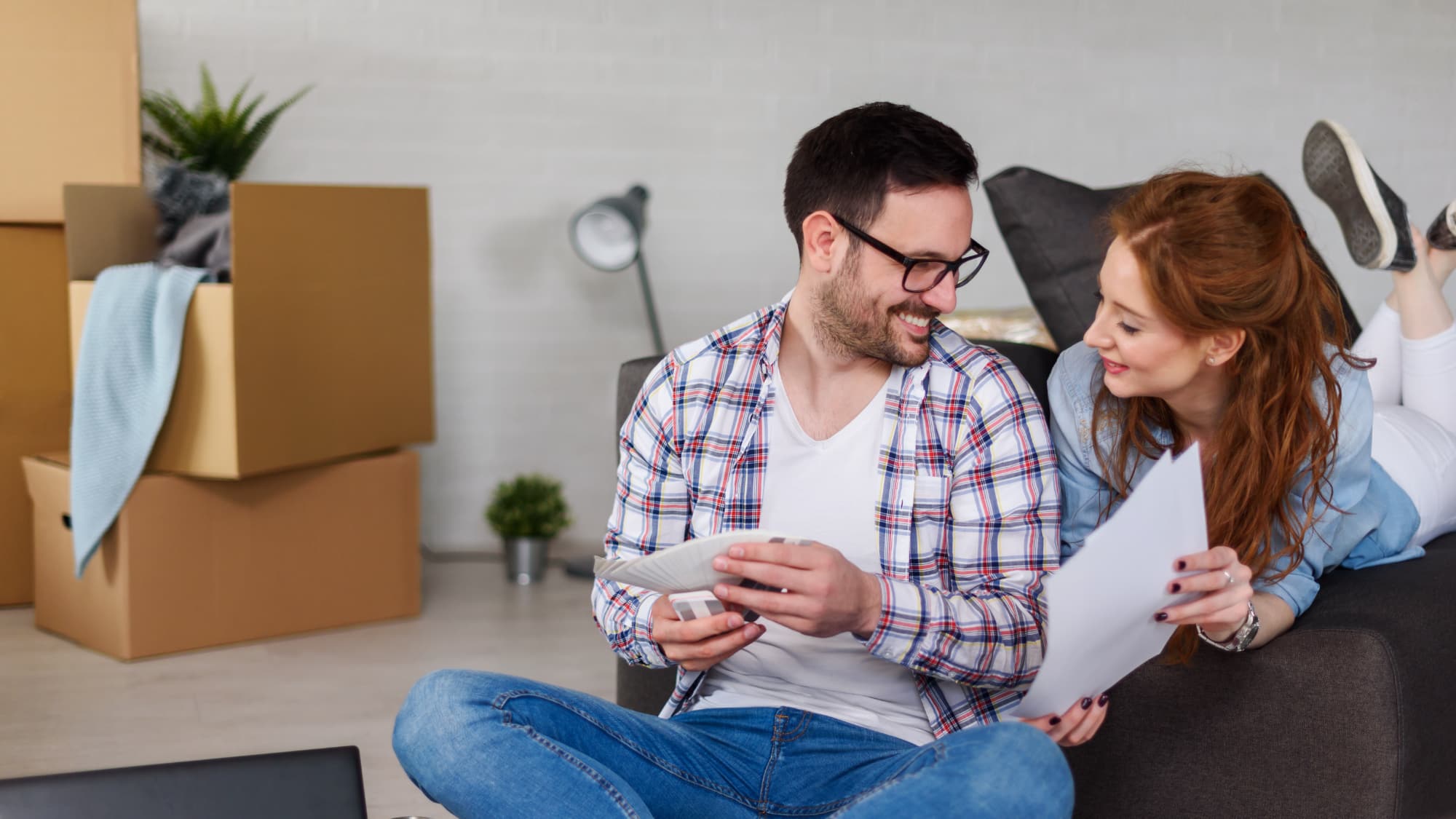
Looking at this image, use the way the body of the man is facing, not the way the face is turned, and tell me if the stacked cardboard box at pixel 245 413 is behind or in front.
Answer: behind

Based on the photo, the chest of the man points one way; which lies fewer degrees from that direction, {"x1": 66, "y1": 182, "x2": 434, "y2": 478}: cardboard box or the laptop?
the laptop

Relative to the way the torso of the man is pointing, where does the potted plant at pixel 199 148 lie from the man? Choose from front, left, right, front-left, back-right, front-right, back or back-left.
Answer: back-right

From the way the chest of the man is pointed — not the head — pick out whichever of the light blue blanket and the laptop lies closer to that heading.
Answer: the laptop

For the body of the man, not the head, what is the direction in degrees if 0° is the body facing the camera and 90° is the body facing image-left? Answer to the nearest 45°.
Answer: approximately 0°

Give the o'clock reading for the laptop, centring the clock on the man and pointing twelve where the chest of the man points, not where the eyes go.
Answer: The laptop is roughly at 2 o'clock from the man.

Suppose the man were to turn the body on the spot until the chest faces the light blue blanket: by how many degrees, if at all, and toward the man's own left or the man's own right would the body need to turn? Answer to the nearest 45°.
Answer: approximately 135° to the man's own right

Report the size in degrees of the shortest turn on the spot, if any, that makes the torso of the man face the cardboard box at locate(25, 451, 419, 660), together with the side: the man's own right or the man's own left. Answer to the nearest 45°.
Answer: approximately 135° to the man's own right

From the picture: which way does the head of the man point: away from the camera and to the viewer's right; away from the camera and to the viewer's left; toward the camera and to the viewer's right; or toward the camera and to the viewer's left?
toward the camera and to the viewer's right
